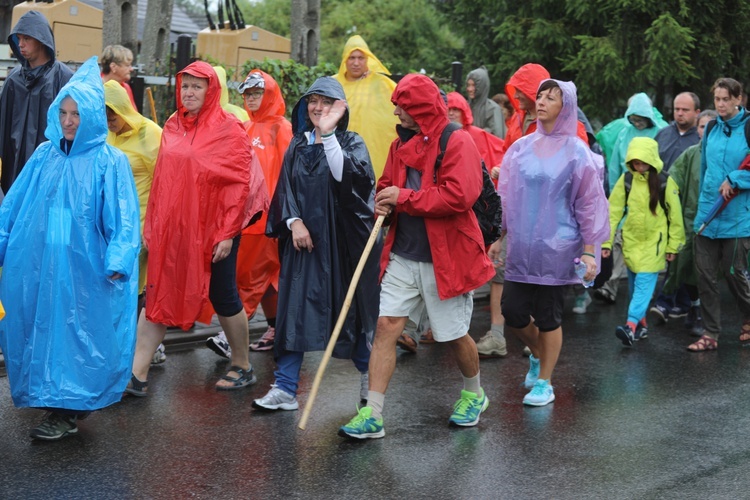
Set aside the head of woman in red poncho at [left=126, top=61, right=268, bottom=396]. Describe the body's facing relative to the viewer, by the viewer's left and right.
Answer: facing the viewer and to the left of the viewer

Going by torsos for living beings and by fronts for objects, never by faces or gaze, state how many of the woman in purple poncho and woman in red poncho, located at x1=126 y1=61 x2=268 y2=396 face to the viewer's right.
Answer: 0

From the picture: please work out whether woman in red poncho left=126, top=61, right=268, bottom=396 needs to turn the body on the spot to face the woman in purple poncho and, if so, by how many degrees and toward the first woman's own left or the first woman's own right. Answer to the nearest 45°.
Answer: approximately 135° to the first woman's own left

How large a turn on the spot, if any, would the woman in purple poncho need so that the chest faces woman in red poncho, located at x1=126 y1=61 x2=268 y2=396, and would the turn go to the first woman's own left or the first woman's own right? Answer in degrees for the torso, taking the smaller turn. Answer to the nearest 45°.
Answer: approximately 45° to the first woman's own right

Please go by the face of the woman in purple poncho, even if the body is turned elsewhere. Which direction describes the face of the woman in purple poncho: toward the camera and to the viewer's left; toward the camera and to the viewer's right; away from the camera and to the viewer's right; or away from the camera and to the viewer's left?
toward the camera and to the viewer's left

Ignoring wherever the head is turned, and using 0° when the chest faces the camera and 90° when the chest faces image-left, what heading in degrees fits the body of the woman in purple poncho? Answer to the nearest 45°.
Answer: approximately 45°

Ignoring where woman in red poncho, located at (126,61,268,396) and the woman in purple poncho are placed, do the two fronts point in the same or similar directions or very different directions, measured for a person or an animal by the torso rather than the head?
same or similar directions
